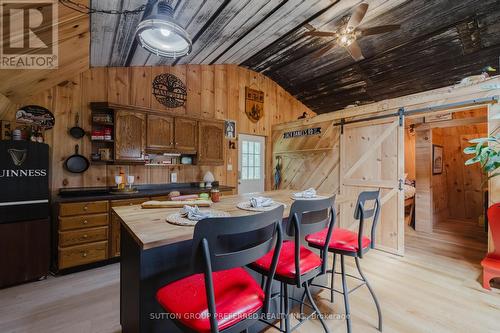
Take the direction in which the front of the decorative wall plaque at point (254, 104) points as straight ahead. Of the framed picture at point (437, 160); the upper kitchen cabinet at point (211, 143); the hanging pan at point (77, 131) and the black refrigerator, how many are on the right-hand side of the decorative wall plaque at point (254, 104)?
3

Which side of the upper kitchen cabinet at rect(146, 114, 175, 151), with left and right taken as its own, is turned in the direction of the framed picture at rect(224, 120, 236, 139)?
left

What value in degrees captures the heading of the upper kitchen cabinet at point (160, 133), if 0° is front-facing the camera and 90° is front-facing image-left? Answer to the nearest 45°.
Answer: approximately 315°

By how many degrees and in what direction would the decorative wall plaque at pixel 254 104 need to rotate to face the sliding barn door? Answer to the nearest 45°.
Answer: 0° — it already faces it

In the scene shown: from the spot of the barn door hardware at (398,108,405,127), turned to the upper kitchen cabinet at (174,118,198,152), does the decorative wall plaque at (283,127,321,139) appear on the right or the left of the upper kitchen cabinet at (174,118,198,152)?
right

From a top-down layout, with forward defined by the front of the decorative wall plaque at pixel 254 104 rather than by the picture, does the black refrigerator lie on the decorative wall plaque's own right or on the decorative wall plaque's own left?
on the decorative wall plaque's own right

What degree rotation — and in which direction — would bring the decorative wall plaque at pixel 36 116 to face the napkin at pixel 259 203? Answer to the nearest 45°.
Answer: approximately 45° to its left

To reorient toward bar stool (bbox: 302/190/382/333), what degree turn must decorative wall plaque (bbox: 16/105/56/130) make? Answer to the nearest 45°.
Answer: approximately 45° to its left

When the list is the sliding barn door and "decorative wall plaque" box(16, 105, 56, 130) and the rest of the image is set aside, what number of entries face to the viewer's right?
0

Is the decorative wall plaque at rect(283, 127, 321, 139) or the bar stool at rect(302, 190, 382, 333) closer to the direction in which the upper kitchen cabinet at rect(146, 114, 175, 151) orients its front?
the bar stool

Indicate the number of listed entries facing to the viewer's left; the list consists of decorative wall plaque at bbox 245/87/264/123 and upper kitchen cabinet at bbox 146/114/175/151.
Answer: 0

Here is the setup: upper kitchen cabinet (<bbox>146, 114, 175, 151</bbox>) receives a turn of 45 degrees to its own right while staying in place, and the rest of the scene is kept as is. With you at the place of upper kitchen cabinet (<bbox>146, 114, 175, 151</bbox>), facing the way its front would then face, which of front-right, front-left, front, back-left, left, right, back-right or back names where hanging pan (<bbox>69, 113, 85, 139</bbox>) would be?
right

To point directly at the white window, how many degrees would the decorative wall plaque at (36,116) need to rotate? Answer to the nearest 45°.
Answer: approximately 90° to its left

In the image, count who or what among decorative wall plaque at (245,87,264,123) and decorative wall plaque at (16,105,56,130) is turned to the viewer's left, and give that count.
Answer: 0
